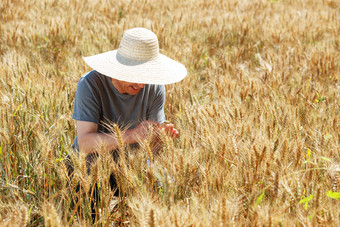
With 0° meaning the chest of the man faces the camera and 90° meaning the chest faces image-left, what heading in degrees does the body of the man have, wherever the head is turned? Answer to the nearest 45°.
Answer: approximately 315°
